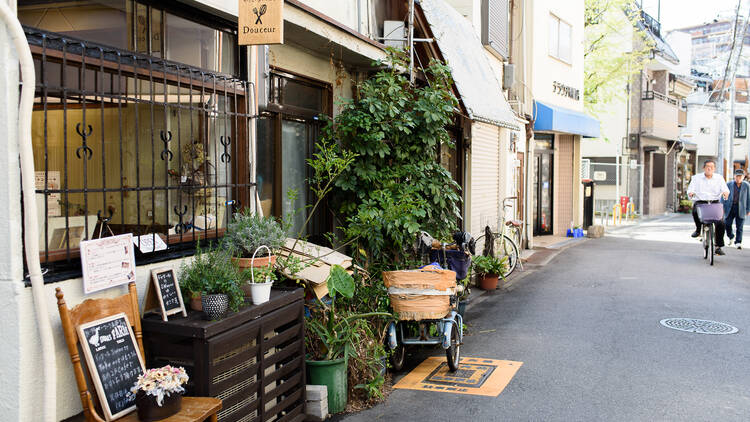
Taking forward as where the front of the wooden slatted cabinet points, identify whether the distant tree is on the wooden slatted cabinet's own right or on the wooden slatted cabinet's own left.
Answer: on the wooden slatted cabinet's own left

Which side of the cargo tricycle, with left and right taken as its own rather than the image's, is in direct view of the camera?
back

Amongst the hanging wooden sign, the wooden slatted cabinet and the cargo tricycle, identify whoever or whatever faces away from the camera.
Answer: the cargo tricycle

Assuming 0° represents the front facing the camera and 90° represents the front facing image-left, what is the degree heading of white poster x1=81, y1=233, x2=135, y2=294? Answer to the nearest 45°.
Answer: approximately 315°

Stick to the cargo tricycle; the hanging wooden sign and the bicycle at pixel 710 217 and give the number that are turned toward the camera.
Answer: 2

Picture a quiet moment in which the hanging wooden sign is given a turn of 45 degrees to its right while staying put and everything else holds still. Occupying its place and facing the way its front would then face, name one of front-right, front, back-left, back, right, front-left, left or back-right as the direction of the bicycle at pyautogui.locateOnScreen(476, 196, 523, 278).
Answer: back

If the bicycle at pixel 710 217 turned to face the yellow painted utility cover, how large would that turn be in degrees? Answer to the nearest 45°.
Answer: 0° — it already faces it

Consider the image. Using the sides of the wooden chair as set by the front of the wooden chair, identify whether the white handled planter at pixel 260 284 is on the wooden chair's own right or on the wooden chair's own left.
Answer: on the wooden chair's own left

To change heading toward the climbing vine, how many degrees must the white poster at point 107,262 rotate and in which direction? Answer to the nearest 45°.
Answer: approximately 90° to its left

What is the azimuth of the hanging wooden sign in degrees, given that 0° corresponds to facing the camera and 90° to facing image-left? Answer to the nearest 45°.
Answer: approximately 0°

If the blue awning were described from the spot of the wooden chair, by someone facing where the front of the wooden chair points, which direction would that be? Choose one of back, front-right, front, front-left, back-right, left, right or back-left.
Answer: left
